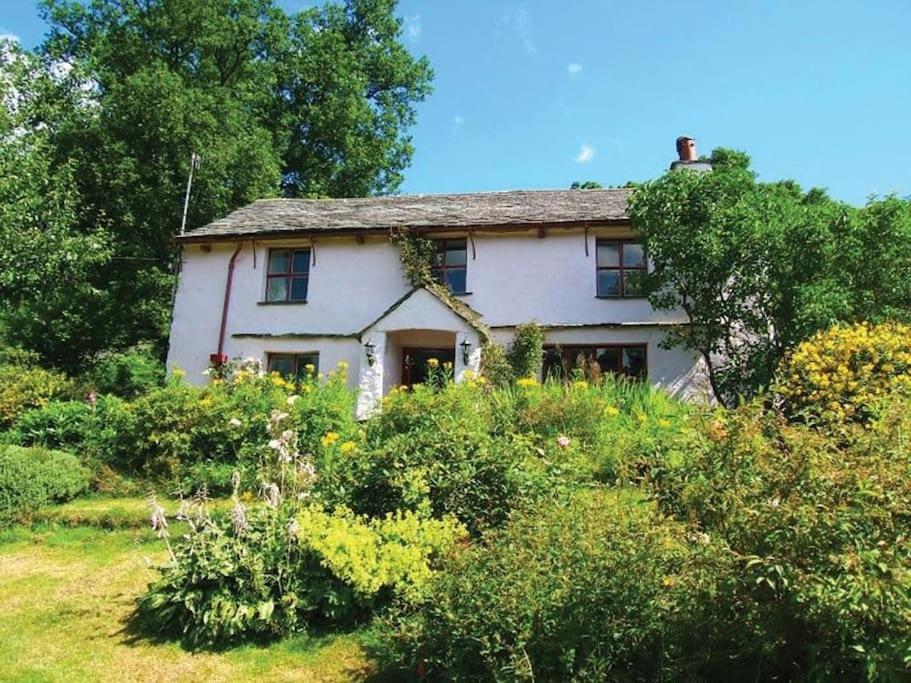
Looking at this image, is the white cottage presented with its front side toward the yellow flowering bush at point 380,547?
yes

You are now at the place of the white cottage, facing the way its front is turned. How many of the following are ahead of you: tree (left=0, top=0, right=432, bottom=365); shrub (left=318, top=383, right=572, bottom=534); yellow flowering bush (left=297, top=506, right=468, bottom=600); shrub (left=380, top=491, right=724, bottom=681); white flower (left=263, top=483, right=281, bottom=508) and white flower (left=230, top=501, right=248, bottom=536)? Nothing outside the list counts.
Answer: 5

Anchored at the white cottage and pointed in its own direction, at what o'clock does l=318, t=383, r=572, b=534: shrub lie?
The shrub is roughly at 12 o'clock from the white cottage.

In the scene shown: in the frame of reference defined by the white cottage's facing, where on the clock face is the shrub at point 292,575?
The shrub is roughly at 12 o'clock from the white cottage.

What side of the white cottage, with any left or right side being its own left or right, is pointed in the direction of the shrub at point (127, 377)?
right

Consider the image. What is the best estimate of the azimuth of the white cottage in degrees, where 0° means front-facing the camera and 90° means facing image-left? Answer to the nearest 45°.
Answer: approximately 0°
